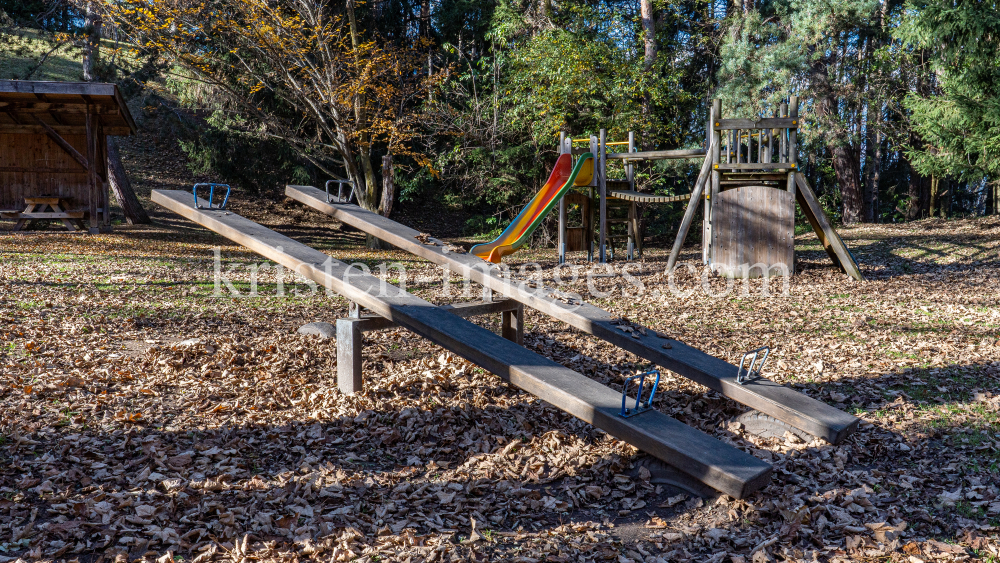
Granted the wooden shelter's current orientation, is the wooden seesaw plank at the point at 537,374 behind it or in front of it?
in front

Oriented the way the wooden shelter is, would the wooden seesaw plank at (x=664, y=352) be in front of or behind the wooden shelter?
in front

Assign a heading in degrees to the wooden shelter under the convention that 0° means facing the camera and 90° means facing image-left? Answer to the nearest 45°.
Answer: approximately 0°

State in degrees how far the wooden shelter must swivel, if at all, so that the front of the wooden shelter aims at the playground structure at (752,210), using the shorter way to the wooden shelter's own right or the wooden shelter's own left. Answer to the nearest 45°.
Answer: approximately 45° to the wooden shelter's own left
